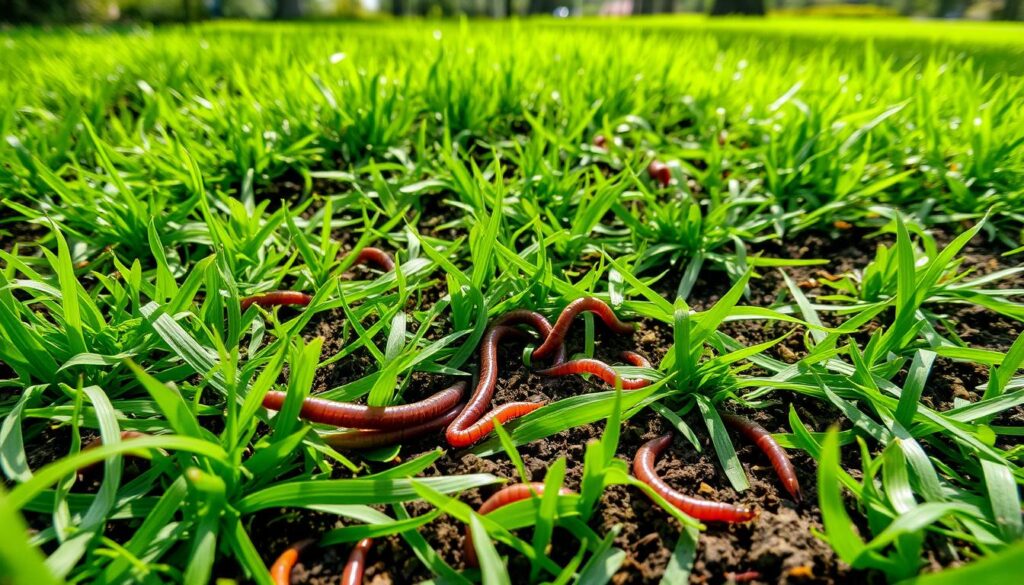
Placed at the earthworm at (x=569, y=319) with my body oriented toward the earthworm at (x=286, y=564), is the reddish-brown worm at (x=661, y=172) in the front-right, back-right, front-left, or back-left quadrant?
back-right

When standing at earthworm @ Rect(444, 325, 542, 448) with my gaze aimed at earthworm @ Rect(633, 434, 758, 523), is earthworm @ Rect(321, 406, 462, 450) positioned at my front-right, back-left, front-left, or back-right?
back-right
